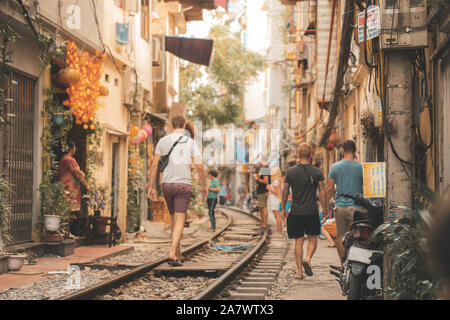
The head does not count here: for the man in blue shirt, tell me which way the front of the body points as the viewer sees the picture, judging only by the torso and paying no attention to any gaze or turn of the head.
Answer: away from the camera

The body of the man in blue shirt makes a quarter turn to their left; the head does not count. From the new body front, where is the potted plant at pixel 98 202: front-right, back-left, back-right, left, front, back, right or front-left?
front-right

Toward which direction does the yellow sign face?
toward the camera

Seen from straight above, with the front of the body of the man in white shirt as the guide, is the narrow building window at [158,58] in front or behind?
in front

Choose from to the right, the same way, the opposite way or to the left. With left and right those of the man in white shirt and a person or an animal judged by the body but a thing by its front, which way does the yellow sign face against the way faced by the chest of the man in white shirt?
the opposite way

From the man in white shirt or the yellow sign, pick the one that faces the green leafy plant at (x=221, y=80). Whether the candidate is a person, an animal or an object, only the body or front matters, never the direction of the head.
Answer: the man in white shirt

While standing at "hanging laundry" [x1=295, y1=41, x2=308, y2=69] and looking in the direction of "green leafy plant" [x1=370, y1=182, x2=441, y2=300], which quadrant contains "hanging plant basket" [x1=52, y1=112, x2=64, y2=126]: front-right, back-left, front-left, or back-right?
front-right

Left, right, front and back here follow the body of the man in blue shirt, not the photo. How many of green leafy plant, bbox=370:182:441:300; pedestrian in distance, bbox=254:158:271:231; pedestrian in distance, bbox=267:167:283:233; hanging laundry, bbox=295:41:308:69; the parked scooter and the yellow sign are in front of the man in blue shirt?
3

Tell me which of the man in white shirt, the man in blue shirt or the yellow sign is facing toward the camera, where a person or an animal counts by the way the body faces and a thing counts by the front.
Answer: the yellow sign

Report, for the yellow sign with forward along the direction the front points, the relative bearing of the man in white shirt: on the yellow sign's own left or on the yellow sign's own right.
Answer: on the yellow sign's own right

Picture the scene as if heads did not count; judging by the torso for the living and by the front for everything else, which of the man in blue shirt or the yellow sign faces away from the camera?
the man in blue shirt

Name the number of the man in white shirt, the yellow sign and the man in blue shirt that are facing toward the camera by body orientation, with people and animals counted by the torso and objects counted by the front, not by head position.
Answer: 1

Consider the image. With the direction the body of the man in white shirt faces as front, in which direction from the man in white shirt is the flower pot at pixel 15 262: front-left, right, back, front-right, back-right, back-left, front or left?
left

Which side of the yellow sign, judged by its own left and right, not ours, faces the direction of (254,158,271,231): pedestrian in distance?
back

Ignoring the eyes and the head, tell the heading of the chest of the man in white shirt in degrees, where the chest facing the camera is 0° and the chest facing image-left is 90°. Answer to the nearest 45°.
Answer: approximately 180°

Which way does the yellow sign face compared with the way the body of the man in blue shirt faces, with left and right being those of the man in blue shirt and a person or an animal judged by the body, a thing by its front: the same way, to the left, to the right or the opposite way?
the opposite way

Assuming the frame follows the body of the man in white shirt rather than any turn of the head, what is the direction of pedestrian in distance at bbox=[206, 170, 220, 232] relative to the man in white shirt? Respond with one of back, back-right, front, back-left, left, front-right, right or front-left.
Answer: front
